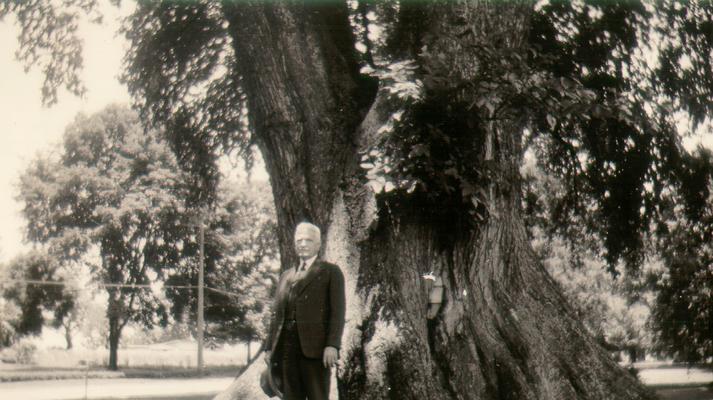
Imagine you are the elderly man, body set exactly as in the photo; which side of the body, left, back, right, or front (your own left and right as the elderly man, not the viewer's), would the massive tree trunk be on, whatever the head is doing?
back

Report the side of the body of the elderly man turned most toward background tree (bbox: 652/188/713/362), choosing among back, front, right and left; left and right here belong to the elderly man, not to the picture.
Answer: back

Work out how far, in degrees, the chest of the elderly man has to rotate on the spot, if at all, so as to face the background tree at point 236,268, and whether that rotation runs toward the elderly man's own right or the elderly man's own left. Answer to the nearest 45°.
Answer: approximately 135° to the elderly man's own right

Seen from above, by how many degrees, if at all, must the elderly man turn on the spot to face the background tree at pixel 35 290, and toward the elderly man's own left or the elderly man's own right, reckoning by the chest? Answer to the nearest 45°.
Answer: approximately 135° to the elderly man's own right

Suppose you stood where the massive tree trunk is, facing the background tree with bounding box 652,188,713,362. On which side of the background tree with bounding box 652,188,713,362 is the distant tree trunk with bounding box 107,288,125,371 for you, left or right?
left

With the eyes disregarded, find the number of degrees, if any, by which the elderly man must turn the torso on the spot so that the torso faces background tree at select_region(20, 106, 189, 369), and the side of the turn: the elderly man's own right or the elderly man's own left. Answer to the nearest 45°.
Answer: approximately 135° to the elderly man's own right

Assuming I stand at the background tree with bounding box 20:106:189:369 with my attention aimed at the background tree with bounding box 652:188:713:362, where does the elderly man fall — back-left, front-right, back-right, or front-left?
front-right

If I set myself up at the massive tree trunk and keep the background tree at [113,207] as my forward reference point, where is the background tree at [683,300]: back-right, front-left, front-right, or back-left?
front-right

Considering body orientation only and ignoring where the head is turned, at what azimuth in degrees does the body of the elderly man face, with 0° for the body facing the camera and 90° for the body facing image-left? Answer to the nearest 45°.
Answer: approximately 45°

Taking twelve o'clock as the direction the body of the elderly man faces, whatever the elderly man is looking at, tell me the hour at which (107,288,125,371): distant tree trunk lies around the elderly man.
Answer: The distant tree trunk is roughly at 4 o'clock from the elderly man.
